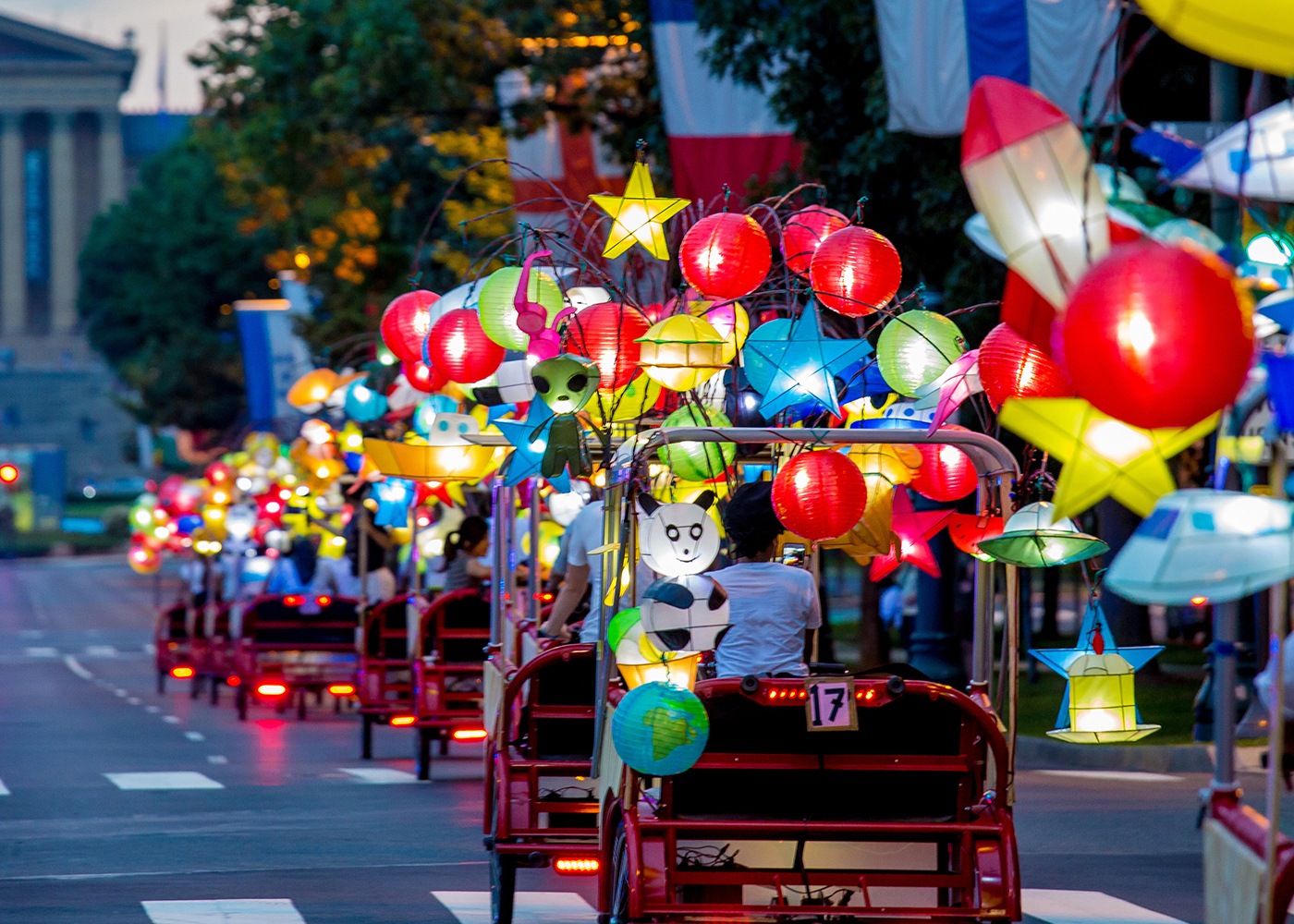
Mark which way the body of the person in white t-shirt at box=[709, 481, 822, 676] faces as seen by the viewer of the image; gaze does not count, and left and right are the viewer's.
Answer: facing away from the viewer

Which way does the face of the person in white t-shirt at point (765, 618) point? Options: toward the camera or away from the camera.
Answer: away from the camera

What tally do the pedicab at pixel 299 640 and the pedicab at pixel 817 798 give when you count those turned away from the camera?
2

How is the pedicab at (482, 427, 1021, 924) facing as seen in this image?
away from the camera

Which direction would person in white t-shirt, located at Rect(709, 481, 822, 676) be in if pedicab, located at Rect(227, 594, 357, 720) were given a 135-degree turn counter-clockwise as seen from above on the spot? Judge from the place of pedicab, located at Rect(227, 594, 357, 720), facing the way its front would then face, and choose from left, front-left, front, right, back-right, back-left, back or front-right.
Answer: front-left

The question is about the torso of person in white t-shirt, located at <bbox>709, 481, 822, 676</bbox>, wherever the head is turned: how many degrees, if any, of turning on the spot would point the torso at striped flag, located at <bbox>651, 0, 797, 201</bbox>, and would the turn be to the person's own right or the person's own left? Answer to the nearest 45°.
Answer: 0° — they already face it

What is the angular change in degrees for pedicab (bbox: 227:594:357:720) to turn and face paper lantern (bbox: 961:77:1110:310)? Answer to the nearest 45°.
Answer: approximately 180°

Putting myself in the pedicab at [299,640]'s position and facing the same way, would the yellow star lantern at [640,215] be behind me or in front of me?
behind

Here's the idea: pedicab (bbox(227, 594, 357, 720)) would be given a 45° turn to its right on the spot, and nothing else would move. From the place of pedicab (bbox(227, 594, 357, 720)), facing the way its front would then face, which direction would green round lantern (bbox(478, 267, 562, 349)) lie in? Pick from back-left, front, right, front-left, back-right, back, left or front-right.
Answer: back-right

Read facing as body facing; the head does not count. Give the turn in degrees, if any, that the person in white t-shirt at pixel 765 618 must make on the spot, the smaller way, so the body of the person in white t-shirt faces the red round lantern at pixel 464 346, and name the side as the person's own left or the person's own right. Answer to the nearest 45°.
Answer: approximately 45° to the person's own left

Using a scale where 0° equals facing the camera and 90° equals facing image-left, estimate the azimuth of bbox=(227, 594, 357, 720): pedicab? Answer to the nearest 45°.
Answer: approximately 180°
